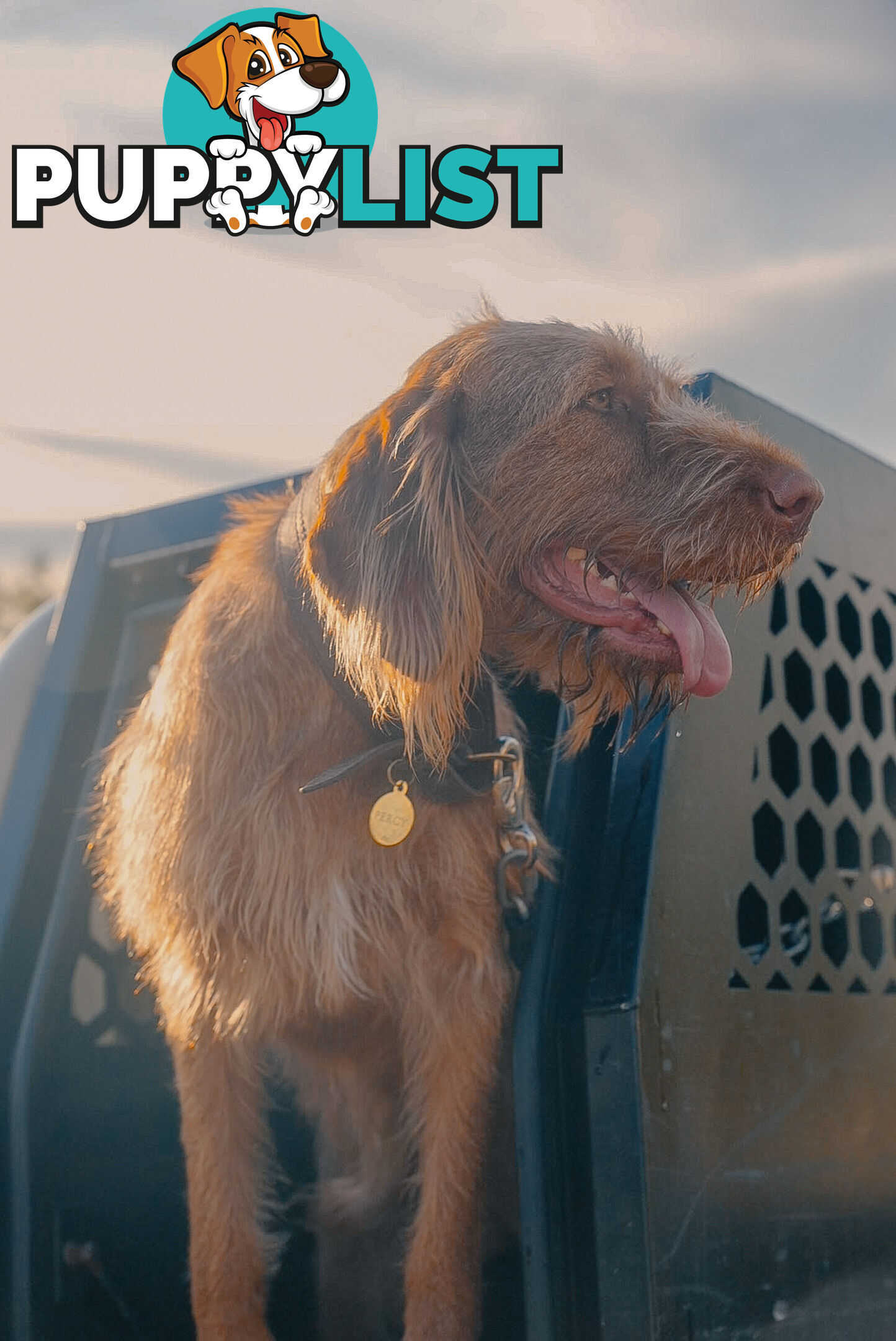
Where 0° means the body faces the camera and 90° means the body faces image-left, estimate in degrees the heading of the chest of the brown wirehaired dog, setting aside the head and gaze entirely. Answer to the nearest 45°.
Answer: approximately 0°
